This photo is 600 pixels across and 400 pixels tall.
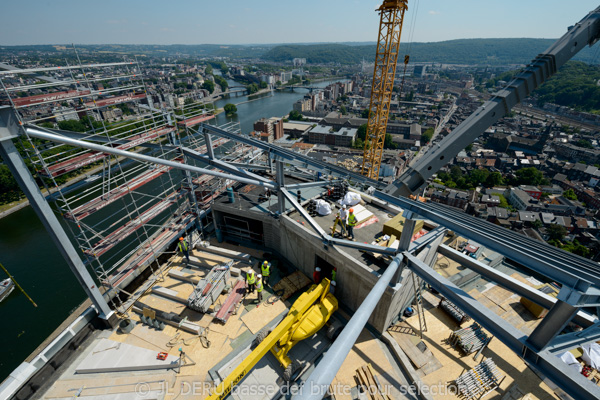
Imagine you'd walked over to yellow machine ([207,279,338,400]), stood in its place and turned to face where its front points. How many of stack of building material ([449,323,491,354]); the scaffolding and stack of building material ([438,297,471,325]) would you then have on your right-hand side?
1

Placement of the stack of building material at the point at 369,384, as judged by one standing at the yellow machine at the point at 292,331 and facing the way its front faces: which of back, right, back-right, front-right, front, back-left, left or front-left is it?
left

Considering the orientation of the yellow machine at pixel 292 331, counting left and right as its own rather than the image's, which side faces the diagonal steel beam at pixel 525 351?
left

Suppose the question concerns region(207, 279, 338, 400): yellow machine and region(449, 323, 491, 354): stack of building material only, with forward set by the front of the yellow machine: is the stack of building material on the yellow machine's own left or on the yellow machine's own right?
on the yellow machine's own left

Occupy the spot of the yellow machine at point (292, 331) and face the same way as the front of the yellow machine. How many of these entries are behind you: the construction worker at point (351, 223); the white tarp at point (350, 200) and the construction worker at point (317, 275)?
3

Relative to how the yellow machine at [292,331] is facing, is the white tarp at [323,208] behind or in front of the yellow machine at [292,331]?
behind

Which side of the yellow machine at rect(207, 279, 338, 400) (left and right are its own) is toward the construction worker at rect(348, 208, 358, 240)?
back

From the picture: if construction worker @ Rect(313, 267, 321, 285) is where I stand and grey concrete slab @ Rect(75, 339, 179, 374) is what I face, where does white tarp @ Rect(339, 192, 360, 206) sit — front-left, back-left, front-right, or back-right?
back-right

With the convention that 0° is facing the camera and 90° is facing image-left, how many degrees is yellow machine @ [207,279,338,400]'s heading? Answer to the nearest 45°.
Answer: approximately 45°

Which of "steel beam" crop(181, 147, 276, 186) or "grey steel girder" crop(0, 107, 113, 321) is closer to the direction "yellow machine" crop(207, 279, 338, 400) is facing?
the grey steel girder

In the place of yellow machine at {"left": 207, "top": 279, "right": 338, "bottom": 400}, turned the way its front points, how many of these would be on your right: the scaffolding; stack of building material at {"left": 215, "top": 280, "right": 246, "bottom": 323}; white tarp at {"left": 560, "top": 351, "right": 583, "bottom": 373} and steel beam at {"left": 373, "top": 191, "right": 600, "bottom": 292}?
2

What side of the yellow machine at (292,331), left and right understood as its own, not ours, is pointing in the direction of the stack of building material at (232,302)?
right
